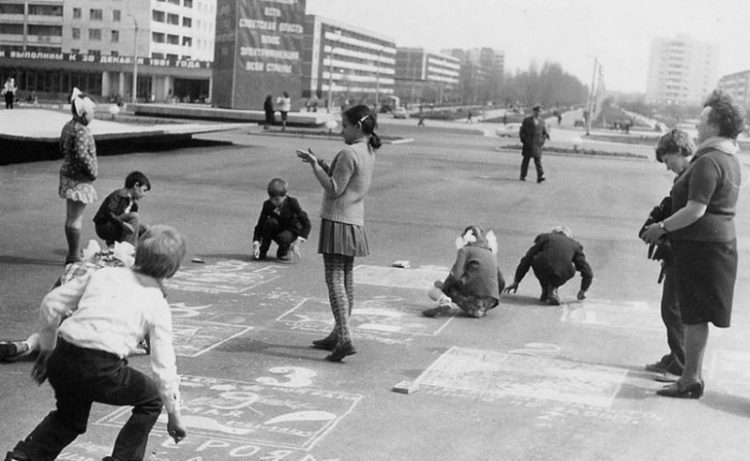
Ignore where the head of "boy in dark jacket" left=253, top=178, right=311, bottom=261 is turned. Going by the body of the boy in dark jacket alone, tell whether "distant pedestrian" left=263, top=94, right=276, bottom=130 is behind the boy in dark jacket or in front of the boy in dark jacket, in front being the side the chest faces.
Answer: behind

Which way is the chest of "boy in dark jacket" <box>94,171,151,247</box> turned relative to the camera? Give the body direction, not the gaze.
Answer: to the viewer's right

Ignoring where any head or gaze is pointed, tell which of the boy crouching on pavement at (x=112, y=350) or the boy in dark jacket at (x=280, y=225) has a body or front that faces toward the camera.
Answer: the boy in dark jacket

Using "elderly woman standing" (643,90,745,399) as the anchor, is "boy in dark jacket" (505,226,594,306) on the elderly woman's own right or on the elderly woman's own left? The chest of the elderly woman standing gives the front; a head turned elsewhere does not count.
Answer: on the elderly woman's own right

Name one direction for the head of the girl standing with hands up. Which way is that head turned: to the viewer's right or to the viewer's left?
to the viewer's left

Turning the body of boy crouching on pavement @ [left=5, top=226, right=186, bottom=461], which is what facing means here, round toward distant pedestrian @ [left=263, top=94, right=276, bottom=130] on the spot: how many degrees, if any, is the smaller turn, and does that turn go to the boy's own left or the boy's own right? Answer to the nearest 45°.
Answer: approximately 45° to the boy's own left

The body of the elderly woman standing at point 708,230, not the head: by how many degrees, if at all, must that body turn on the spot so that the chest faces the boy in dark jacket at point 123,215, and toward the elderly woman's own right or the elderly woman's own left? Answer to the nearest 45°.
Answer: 0° — they already face them

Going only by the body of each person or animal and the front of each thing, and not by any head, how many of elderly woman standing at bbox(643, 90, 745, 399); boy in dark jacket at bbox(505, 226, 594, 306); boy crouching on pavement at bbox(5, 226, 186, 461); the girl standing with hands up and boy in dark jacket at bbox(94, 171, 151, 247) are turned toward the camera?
0

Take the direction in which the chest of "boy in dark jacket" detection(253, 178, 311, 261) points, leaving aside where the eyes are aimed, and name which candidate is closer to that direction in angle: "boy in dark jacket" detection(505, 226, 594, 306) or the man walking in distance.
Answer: the boy in dark jacket

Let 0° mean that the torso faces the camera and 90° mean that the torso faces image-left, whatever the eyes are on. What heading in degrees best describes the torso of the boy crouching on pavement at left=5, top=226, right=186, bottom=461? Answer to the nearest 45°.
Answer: approximately 225°

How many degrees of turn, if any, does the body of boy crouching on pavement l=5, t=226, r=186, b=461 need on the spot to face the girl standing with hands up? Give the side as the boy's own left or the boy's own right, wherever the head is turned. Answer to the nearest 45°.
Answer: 0° — they already face them

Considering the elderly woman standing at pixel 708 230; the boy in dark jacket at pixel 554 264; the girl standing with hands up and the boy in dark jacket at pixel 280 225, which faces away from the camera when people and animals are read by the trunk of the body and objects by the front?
the boy in dark jacket at pixel 554 264

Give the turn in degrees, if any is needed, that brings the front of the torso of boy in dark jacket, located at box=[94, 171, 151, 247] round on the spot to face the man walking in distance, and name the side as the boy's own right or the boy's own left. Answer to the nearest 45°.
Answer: approximately 45° to the boy's own left

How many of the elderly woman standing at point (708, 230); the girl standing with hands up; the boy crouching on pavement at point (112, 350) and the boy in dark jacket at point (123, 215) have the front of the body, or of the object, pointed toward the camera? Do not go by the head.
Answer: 0

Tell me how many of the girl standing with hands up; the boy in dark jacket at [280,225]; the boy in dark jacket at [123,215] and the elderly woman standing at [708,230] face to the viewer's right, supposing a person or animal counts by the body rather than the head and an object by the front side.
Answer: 1

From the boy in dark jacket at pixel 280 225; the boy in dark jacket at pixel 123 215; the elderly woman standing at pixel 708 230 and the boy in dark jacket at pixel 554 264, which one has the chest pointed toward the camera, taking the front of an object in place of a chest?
the boy in dark jacket at pixel 280 225

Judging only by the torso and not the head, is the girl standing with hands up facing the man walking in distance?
no
